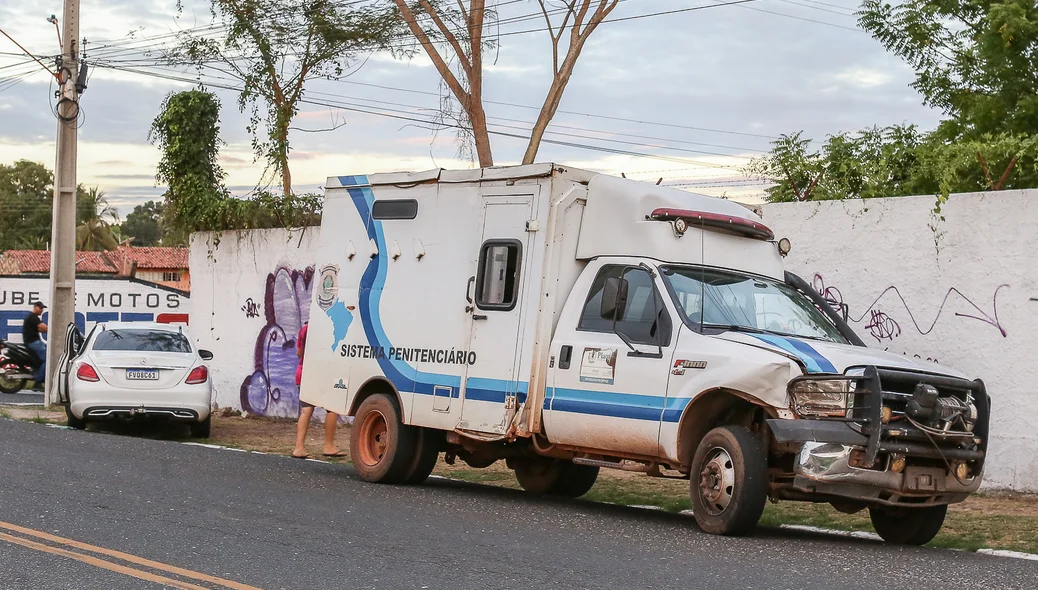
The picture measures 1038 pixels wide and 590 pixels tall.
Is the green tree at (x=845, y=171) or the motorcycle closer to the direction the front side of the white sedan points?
the motorcycle

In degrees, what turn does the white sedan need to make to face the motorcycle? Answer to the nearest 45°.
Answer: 0° — it already faces it

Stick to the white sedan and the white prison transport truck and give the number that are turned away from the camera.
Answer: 1

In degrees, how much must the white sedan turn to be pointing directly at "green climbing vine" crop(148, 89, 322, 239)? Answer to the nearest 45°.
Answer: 0° — it already faces it

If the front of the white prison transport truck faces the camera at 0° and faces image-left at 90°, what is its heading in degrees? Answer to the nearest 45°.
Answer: approximately 315°

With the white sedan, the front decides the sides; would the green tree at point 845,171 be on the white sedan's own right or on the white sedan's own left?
on the white sedan's own right

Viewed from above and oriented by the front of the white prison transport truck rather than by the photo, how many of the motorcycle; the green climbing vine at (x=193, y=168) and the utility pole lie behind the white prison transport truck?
3

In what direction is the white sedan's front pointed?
away from the camera

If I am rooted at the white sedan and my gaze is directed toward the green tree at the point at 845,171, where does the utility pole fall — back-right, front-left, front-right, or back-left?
back-left

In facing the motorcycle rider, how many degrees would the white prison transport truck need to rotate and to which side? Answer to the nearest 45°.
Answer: approximately 180°

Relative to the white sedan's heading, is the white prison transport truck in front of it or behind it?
behind

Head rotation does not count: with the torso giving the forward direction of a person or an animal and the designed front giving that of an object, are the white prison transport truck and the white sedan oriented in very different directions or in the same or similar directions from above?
very different directions

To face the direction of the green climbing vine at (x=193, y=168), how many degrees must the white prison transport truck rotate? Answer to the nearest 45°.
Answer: approximately 180°
